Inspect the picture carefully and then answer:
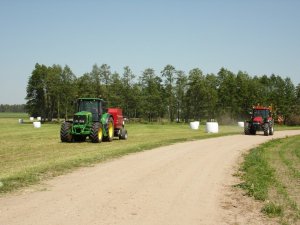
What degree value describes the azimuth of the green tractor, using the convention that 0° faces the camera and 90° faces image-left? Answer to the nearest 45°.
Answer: approximately 45°

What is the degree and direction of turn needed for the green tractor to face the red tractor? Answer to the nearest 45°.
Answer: approximately 180°
